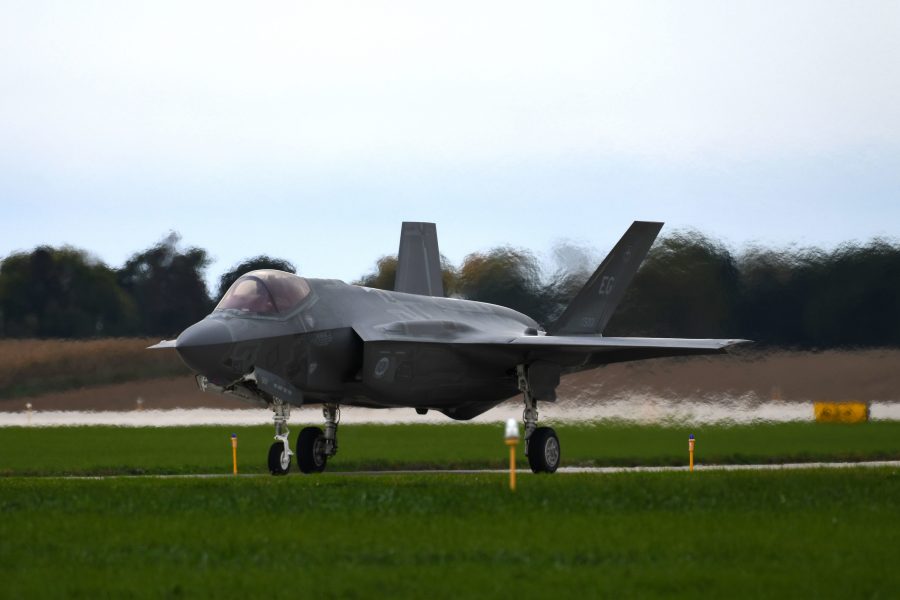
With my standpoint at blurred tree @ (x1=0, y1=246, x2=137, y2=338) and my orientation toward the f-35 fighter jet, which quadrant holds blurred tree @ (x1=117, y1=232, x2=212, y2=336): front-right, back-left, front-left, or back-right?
front-left

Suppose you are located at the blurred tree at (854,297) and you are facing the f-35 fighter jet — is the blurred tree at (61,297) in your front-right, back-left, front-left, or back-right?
front-right

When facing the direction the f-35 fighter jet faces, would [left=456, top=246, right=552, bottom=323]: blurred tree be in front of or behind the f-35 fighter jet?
behind

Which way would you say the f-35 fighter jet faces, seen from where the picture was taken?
facing the viewer and to the left of the viewer

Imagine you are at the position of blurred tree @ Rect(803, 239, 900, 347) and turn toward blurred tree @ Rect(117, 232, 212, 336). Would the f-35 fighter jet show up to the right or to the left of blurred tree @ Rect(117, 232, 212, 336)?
left

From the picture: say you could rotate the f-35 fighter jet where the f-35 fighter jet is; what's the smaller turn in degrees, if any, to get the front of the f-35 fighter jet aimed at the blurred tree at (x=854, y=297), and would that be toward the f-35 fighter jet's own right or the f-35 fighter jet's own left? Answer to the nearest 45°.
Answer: approximately 180°

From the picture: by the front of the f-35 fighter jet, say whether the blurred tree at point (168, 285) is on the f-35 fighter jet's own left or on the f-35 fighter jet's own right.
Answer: on the f-35 fighter jet's own right

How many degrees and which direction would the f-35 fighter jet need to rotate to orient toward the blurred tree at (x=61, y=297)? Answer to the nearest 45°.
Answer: approximately 90° to its right

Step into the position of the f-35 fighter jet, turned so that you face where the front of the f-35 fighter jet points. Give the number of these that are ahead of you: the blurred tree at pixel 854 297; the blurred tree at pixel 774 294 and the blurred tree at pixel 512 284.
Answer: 0

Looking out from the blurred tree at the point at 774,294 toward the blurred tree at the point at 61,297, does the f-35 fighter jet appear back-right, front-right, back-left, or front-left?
front-left

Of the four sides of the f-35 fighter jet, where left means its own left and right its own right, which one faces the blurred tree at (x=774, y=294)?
back
